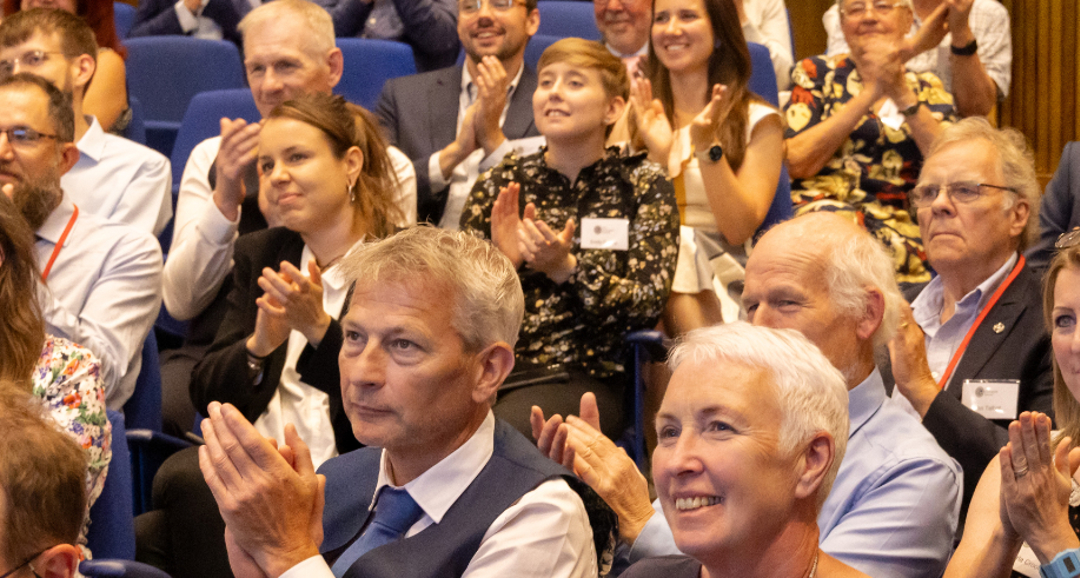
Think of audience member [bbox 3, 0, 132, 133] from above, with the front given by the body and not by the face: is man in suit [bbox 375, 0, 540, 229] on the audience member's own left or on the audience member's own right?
on the audience member's own left

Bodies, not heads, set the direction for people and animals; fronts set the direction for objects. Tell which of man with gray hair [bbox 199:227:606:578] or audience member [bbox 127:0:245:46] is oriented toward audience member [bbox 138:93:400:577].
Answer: audience member [bbox 127:0:245:46]

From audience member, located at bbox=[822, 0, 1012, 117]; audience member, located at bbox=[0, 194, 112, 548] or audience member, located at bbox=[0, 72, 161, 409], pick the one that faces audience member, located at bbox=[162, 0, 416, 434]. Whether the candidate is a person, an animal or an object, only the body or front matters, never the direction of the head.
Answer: audience member, located at bbox=[822, 0, 1012, 117]

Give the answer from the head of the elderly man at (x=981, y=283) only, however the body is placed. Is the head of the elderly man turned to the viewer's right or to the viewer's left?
to the viewer's left

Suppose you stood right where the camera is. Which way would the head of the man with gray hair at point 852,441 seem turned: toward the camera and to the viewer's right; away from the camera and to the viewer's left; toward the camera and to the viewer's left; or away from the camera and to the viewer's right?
toward the camera and to the viewer's left

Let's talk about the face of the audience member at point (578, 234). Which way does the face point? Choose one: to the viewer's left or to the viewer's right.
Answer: to the viewer's left

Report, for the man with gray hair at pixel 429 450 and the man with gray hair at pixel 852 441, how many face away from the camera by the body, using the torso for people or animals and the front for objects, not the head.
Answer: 0

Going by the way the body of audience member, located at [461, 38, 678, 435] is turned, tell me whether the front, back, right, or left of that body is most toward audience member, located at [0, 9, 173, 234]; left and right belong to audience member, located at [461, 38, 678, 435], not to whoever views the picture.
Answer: right

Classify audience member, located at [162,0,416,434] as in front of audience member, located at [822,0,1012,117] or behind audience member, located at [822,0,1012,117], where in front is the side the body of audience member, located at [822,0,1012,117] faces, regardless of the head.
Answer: in front

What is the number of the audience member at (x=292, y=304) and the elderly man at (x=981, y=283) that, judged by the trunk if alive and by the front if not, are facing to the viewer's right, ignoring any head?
0

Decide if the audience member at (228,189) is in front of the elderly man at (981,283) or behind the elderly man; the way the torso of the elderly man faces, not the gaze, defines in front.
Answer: in front

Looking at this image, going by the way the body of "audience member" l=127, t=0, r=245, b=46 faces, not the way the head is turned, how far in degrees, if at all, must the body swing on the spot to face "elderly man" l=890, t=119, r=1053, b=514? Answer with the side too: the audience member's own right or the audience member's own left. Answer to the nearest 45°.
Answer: approximately 45° to the audience member's own left

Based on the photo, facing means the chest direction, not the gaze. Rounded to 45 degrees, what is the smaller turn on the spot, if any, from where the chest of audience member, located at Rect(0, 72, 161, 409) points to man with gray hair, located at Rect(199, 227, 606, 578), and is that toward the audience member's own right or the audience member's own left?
approximately 45° to the audience member's own left

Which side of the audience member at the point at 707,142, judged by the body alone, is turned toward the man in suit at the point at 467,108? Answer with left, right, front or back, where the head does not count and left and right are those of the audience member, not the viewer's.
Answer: right

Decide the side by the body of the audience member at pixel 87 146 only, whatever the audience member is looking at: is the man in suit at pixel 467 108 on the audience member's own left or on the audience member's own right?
on the audience member's own left
